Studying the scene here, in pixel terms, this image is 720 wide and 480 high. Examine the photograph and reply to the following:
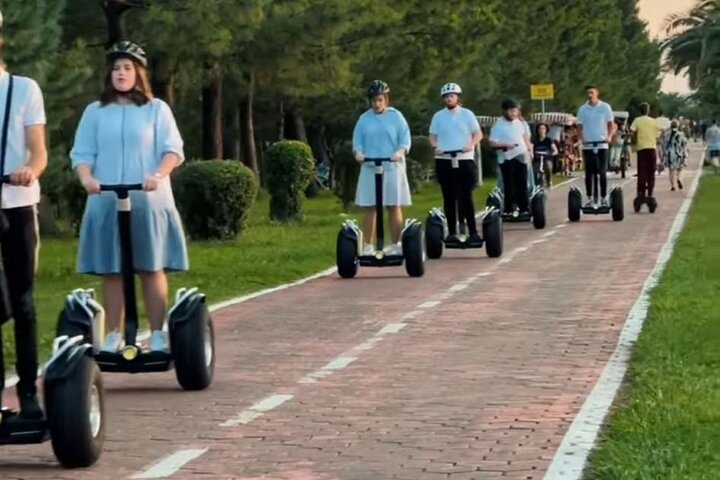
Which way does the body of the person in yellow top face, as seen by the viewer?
away from the camera

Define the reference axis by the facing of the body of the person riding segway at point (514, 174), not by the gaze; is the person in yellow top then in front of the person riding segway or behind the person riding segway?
behind

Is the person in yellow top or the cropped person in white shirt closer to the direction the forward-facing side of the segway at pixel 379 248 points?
the cropped person in white shirt

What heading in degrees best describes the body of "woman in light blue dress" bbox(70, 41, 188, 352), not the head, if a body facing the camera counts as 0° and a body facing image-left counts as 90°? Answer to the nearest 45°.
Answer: approximately 0°

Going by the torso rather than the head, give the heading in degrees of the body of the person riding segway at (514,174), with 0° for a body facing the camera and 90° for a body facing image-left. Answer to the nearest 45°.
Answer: approximately 45°

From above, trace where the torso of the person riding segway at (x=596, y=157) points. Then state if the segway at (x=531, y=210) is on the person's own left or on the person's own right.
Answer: on the person's own right
